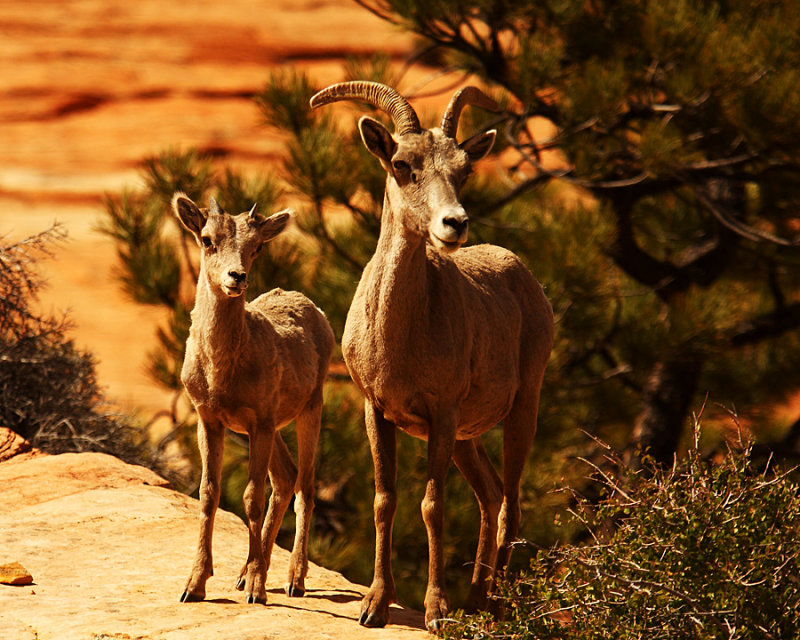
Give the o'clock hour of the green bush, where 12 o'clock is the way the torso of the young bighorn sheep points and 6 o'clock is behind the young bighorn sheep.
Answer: The green bush is roughly at 9 o'clock from the young bighorn sheep.

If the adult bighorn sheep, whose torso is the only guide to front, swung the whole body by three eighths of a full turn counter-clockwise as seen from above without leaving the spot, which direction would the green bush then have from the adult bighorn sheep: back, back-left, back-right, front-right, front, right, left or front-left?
front-right

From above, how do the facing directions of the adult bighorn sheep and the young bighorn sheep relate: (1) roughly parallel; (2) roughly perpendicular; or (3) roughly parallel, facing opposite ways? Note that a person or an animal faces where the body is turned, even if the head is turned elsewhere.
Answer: roughly parallel

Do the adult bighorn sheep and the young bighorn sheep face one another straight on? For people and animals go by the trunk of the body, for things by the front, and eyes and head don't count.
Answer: no

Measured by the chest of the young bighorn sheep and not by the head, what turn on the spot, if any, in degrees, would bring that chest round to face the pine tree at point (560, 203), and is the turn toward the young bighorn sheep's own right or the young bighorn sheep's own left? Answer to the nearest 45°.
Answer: approximately 180°

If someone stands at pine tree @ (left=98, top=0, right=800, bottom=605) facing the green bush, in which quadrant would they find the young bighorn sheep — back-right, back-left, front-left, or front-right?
front-right

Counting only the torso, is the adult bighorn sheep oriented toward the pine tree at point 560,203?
no

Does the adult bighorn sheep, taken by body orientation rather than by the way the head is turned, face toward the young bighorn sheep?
no

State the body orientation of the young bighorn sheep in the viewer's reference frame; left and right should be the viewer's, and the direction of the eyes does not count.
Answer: facing the viewer and to the left of the viewer

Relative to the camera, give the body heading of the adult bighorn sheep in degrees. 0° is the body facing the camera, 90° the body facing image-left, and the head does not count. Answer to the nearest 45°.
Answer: approximately 45°
